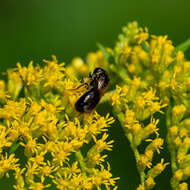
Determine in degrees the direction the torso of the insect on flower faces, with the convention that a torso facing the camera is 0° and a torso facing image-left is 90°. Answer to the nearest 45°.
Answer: approximately 225°
